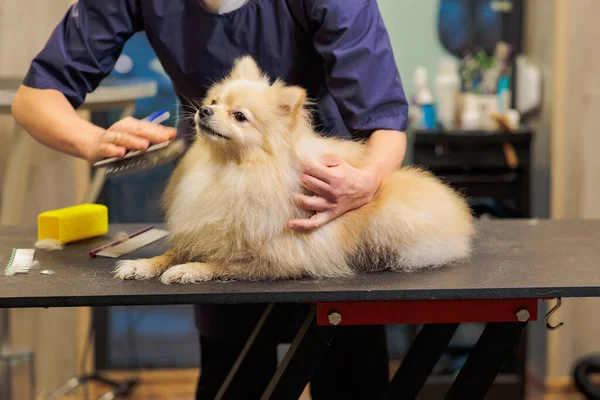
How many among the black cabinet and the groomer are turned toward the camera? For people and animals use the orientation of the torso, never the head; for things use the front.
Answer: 2

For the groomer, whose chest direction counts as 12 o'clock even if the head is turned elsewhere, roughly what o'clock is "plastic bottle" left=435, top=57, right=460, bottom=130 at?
The plastic bottle is roughly at 7 o'clock from the groomer.

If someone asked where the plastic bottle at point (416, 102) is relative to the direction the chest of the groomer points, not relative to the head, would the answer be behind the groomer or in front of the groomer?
behind

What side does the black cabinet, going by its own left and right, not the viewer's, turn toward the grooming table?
front

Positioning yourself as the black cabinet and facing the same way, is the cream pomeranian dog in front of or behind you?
in front

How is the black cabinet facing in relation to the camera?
toward the camera

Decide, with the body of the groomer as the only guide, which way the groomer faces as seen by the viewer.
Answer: toward the camera

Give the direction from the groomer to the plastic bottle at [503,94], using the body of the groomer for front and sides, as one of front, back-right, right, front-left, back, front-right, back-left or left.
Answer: back-left
